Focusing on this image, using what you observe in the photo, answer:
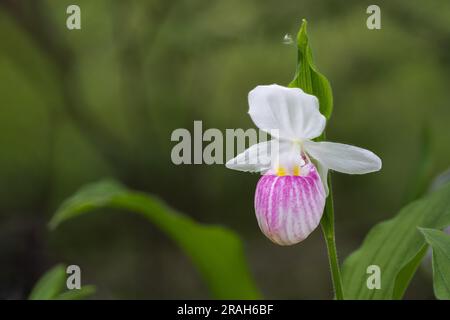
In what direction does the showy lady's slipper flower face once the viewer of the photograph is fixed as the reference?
facing the viewer

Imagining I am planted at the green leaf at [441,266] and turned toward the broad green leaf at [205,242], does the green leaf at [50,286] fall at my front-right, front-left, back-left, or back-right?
front-left
